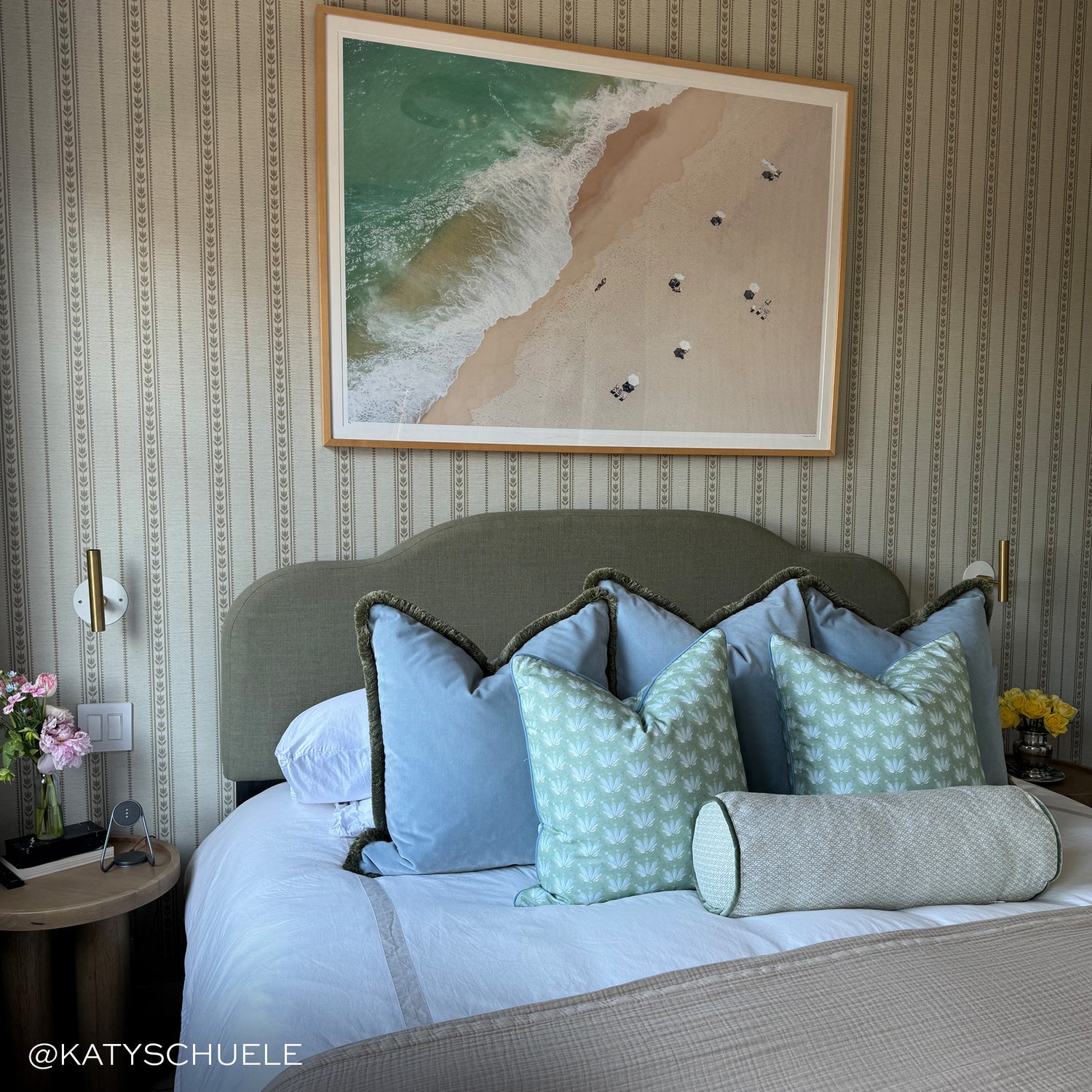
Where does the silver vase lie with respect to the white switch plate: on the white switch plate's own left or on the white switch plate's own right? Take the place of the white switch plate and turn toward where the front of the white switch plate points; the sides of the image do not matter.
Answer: on the white switch plate's own left

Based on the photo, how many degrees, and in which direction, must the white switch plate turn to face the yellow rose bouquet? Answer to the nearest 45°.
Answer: approximately 90° to its left

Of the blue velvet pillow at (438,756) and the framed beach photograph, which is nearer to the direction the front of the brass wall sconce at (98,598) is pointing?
the blue velvet pillow

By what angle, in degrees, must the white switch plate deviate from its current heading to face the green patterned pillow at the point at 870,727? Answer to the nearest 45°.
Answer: approximately 45° to its left

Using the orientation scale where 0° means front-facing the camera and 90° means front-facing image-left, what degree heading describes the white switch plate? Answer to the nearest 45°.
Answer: approximately 0°

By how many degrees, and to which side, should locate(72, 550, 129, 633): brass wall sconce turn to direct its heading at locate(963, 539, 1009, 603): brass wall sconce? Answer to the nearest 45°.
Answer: approximately 90° to its left

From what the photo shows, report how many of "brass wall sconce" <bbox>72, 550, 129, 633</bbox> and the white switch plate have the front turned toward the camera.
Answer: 2

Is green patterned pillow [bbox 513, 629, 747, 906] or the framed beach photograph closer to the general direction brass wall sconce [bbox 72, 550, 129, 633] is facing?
the green patterned pillow
